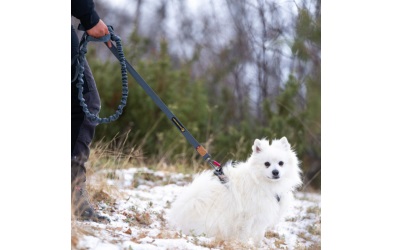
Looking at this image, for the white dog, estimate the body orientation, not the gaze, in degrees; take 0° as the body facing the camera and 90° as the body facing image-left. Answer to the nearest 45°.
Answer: approximately 315°
